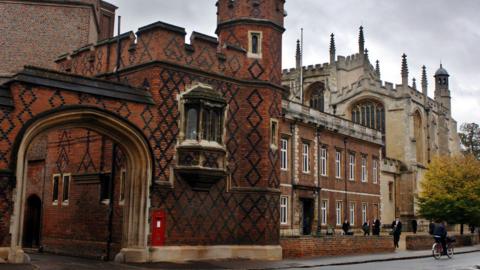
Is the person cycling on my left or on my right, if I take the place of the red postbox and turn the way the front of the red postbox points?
on my left

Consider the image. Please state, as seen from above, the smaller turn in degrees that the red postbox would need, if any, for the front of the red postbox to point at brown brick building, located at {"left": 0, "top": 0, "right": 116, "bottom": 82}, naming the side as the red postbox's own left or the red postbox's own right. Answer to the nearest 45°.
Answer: approximately 135° to the red postbox's own right

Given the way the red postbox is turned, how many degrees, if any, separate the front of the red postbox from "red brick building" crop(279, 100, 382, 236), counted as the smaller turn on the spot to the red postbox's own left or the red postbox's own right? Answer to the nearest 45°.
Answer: approximately 135° to the red postbox's own left

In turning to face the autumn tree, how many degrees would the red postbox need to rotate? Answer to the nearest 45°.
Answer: approximately 135° to its left

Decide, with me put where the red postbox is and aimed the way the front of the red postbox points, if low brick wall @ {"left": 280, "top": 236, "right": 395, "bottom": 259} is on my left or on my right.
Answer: on my left

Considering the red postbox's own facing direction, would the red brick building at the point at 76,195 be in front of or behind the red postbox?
behind

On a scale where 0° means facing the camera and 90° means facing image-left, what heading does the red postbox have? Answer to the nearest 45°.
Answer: approximately 0°
